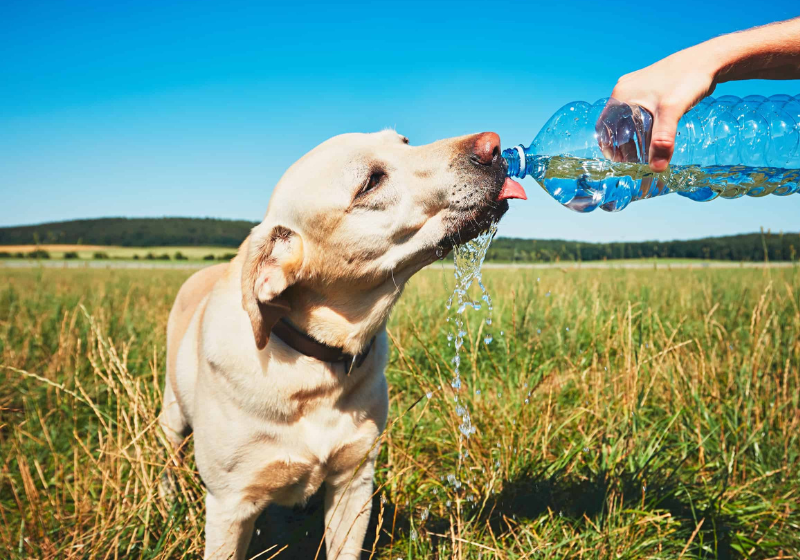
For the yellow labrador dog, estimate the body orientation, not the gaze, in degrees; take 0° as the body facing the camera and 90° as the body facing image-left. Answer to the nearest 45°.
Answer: approximately 315°
